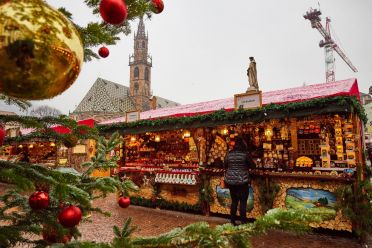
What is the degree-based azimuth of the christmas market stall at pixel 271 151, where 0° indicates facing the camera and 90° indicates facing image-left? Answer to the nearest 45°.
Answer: approximately 45°

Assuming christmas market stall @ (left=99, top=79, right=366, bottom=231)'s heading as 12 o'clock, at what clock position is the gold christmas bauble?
The gold christmas bauble is roughly at 11 o'clock from the christmas market stall.
